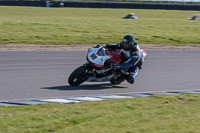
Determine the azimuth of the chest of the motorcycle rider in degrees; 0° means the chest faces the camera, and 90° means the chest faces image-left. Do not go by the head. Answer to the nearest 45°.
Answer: approximately 45°

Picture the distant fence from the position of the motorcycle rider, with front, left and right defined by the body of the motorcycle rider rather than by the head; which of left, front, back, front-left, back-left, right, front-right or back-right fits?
back-right
